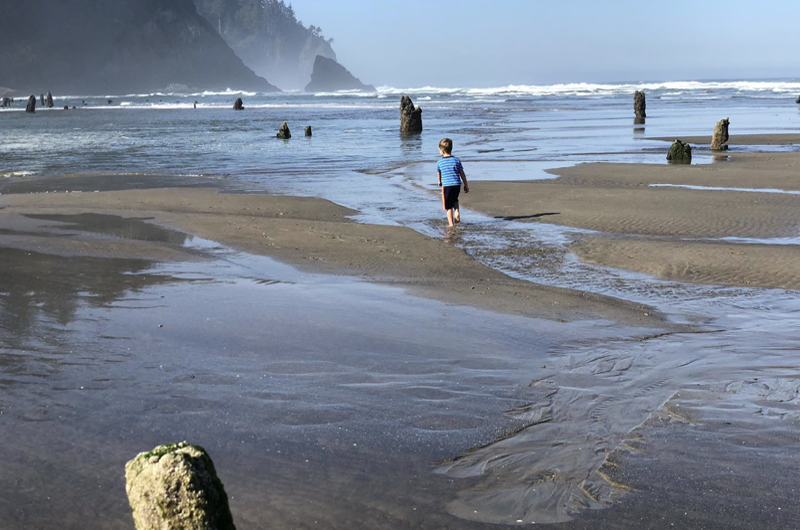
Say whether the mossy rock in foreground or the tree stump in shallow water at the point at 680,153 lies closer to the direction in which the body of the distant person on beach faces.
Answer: the tree stump in shallow water

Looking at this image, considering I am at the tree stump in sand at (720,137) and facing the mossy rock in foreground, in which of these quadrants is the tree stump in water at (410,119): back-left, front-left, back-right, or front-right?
back-right

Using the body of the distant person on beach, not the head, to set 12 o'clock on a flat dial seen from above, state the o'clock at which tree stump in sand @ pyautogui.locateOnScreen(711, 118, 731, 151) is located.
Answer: The tree stump in sand is roughly at 1 o'clock from the distant person on beach.

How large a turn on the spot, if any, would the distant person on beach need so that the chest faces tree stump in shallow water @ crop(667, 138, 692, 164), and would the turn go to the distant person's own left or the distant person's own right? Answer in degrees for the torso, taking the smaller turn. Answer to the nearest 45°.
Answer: approximately 45° to the distant person's own right

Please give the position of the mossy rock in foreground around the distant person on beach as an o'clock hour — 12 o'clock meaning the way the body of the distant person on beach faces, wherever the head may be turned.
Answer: The mossy rock in foreground is roughly at 6 o'clock from the distant person on beach.

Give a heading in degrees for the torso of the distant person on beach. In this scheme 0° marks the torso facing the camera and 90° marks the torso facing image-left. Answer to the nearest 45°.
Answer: approximately 180°
